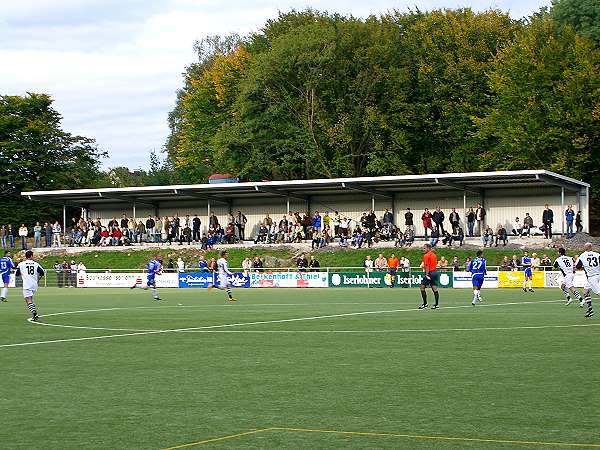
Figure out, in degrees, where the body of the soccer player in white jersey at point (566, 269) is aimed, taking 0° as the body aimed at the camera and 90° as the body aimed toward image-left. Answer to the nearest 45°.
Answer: approximately 135°

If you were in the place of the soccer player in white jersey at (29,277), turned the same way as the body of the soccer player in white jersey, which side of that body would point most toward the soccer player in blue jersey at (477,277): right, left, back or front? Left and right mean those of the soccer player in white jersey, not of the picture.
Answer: right

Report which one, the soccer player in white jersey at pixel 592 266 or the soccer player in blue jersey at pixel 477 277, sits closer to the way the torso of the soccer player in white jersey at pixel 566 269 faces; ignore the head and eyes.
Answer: the soccer player in blue jersey

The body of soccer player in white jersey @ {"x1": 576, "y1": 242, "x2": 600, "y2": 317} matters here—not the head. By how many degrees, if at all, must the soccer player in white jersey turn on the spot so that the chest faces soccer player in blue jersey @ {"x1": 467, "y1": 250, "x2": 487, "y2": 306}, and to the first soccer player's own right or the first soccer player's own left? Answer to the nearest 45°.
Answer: approximately 45° to the first soccer player's own left

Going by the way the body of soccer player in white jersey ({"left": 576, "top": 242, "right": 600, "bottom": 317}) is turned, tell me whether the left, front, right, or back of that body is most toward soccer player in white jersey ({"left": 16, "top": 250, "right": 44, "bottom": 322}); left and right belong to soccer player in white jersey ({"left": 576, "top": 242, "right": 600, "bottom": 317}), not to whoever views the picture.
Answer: left

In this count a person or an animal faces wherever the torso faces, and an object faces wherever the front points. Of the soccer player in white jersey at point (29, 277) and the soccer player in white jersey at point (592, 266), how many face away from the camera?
2

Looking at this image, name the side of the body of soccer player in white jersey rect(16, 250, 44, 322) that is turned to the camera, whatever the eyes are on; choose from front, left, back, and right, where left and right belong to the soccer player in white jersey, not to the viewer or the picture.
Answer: back

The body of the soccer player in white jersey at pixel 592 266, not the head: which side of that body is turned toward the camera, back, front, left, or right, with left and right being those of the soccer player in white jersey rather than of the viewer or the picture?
back
